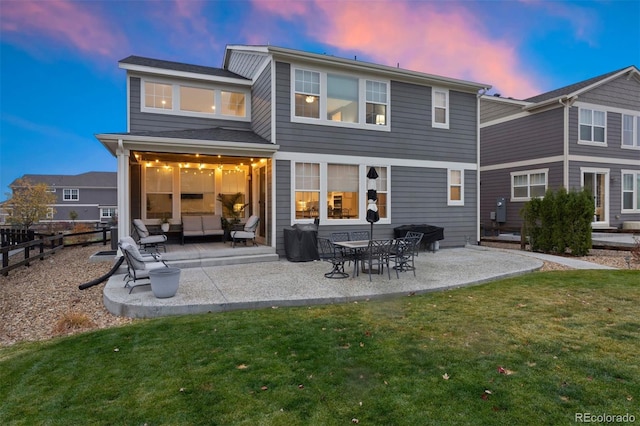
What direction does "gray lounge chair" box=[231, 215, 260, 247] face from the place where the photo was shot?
facing to the left of the viewer

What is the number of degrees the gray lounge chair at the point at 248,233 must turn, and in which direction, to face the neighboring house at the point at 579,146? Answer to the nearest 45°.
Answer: approximately 180°

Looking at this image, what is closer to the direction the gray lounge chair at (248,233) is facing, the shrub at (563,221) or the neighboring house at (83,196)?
the neighboring house

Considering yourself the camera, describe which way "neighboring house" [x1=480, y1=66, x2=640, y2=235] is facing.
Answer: facing away from the viewer and to the left of the viewer

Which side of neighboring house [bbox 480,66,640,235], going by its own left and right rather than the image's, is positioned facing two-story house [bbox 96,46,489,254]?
left
